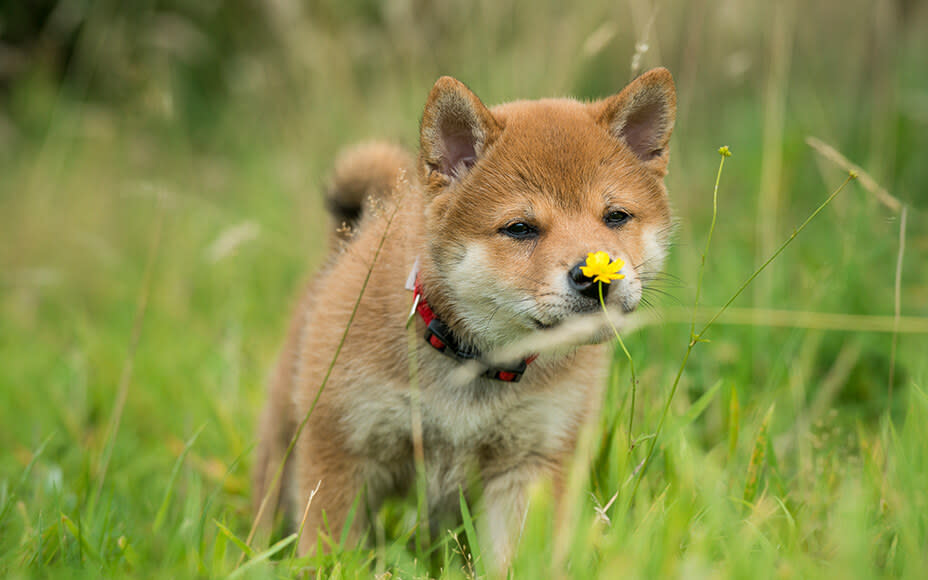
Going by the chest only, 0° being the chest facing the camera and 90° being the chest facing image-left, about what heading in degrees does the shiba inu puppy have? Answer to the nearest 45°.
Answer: approximately 315°

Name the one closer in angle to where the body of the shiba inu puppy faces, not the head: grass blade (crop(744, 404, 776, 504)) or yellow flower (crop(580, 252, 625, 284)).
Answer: the yellow flower
